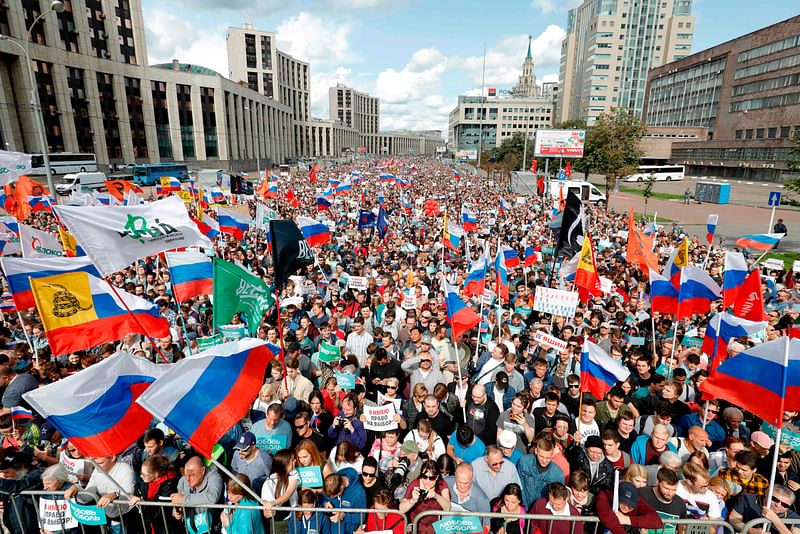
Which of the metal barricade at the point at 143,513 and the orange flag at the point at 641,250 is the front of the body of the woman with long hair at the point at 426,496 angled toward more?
the metal barricade

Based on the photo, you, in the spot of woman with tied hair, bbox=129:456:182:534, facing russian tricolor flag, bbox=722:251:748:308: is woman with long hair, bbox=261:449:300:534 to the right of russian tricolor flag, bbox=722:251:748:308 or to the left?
right

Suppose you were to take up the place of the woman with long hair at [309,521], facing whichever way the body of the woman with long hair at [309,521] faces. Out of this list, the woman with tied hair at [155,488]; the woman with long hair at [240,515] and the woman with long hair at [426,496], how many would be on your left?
1

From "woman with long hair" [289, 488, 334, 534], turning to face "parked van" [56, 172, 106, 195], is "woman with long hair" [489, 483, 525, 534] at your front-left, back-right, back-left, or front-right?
back-right

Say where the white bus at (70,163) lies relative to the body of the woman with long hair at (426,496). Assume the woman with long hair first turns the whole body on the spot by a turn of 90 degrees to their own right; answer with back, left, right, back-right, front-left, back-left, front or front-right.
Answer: front-right

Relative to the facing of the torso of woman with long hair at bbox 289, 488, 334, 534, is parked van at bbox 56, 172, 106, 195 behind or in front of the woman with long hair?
behind

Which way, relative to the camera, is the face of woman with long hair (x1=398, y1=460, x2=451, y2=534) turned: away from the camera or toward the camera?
toward the camera

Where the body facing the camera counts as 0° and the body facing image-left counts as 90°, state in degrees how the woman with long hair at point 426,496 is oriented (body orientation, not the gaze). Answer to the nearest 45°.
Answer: approximately 0°

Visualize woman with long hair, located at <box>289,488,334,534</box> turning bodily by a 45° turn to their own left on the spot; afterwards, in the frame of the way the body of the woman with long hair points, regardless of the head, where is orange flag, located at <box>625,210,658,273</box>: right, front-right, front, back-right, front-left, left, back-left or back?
left

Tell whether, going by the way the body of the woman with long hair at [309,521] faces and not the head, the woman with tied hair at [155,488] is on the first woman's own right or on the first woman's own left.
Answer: on the first woman's own right

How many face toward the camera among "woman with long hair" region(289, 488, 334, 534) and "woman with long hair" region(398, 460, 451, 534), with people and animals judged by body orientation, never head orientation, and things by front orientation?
2

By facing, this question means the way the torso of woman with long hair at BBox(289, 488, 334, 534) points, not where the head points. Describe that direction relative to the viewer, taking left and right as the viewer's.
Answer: facing the viewer

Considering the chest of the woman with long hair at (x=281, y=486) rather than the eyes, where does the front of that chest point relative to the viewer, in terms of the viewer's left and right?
facing the viewer and to the right of the viewer

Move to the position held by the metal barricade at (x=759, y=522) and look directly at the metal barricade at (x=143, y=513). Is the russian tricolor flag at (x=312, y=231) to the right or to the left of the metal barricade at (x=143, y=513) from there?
right

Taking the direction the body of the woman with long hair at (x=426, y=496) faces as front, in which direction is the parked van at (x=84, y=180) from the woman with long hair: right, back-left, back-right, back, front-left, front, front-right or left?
back-right

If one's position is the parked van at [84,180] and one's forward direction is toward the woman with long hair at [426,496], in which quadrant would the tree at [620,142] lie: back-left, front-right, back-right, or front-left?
front-left

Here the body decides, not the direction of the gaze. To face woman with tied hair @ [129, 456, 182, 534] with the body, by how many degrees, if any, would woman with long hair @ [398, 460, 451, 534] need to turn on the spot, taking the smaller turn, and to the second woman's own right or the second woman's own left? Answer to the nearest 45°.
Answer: approximately 90° to the second woman's own right
